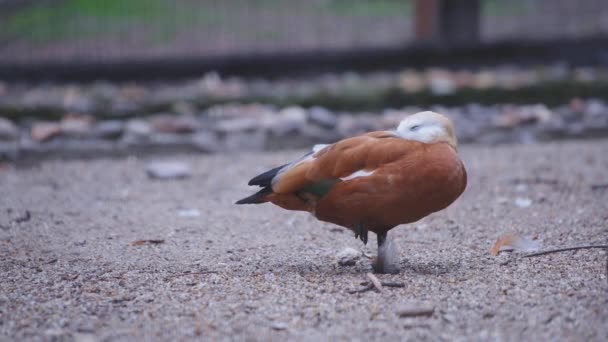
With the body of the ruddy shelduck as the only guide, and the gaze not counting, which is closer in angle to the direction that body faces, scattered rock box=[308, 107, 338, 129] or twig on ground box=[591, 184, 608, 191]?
the twig on ground

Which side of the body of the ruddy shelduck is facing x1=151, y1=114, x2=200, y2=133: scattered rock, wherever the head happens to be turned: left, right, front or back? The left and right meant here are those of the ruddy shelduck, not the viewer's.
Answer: left

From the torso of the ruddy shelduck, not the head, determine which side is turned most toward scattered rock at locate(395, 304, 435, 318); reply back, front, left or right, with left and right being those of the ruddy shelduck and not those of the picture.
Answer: right

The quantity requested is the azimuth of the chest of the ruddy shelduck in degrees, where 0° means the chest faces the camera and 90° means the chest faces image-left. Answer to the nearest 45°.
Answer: approximately 270°

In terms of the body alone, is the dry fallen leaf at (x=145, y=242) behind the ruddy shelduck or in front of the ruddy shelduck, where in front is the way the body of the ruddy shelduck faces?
behind

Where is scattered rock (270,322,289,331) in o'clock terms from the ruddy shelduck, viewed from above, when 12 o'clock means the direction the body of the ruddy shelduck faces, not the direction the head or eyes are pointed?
The scattered rock is roughly at 4 o'clock from the ruddy shelduck.

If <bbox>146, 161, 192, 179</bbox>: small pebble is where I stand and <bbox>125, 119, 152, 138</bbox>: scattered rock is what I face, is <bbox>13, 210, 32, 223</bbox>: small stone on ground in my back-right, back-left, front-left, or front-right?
back-left

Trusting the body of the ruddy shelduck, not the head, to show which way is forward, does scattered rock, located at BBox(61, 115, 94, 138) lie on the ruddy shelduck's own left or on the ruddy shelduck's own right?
on the ruddy shelduck's own left

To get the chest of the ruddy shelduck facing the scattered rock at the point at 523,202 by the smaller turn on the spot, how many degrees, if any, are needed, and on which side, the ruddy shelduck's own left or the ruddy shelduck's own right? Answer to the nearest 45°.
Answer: approximately 45° to the ruddy shelduck's own left

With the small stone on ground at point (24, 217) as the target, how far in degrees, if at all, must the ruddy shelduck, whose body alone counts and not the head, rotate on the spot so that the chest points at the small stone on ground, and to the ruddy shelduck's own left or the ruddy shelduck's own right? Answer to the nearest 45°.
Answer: approximately 135° to the ruddy shelduck's own left

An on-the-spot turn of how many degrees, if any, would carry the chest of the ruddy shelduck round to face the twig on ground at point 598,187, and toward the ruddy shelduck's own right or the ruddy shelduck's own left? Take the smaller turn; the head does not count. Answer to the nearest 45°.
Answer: approximately 45° to the ruddy shelduck's own left

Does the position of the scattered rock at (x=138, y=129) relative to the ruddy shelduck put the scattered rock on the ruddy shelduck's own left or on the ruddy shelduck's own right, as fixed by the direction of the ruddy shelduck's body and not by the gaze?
on the ruddy shelduck's own left

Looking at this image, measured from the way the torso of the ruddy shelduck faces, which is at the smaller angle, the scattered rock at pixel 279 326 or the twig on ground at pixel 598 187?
the twig on ground
